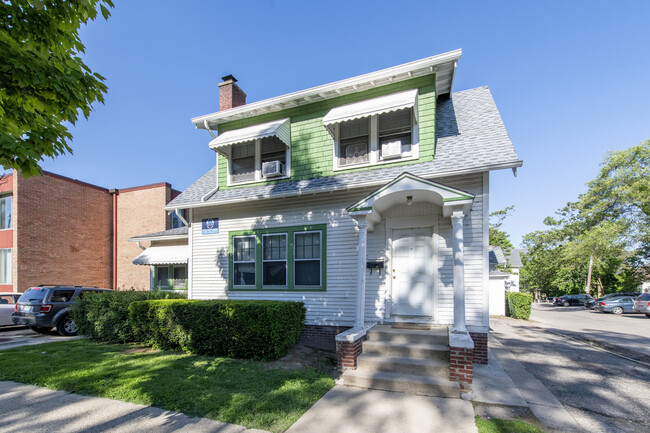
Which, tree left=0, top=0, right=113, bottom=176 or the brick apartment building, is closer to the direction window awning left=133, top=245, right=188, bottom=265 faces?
the tree

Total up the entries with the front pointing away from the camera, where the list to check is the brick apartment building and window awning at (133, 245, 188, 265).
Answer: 0

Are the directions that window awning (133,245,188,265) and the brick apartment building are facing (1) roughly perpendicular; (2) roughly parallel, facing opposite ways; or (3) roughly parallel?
roughly parallel

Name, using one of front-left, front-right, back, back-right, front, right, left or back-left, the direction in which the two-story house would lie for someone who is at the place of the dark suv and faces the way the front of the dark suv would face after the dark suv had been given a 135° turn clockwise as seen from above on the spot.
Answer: front-left

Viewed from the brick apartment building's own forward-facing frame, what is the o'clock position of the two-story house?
The two-story house is roughly at 10 o'clock from the brick apartment building.

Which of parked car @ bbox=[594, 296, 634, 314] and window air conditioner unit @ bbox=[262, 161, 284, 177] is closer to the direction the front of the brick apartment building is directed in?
the window air conditioner unit

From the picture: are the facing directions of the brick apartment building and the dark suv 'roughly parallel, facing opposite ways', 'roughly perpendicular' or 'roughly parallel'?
roughly parallel, facing opposite ways

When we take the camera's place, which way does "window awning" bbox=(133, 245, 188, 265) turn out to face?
facing the viewer and to the left of the viewer

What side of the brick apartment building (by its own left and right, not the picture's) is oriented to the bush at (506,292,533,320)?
left

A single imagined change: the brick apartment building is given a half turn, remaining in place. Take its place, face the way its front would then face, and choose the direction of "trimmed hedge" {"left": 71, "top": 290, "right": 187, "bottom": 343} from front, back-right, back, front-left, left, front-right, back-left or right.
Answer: back-right

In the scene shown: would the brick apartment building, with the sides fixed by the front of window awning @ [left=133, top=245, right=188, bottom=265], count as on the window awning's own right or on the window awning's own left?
on the window awning's own right

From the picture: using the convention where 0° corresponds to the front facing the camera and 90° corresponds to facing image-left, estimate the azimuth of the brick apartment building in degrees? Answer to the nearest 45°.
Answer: approximately 45°

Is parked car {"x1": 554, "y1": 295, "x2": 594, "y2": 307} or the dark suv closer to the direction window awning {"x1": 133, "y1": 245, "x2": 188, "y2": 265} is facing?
the dark suv
